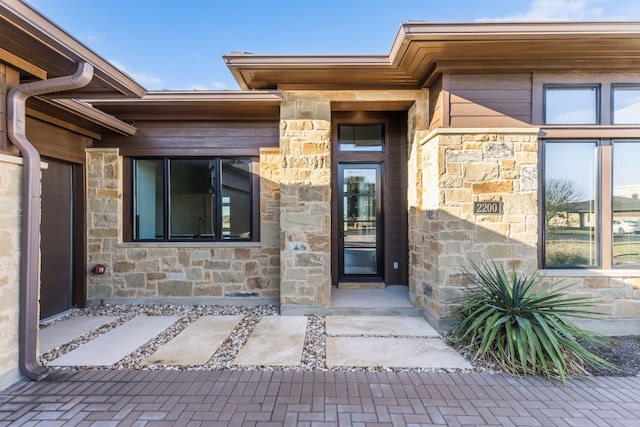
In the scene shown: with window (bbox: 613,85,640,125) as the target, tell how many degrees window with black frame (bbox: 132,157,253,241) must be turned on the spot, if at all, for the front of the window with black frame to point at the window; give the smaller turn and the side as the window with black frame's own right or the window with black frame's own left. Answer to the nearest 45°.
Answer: approximately 45° to the window with black frame's own left

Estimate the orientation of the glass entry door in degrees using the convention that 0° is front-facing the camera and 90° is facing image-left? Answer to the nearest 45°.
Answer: approximately 0°

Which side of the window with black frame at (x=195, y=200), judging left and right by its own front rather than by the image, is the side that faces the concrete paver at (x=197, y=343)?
front

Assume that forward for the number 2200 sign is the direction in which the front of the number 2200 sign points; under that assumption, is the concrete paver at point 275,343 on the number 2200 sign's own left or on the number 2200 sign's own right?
on the number 2200 sign's own right

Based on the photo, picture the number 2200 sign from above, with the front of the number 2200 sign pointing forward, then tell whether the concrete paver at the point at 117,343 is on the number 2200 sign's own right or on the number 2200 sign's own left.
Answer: on the number 2200 sign's own right

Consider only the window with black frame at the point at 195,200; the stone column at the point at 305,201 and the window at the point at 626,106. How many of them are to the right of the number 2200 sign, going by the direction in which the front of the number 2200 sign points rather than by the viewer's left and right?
2

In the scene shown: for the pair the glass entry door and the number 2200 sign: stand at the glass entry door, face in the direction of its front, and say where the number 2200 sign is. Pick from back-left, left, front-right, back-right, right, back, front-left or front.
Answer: front-left

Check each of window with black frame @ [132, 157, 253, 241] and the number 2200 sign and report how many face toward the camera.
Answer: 2

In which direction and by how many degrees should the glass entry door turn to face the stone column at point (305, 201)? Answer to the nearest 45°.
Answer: approximately 45° to its right

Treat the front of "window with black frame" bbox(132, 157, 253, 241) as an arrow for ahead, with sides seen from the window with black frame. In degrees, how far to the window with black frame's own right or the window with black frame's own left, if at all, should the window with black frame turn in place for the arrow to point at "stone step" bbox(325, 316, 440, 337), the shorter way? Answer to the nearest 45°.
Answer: approximately 45° to the window with black frame's own left

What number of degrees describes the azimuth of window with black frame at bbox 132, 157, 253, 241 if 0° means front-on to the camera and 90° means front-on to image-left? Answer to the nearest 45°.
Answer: approximately 0°

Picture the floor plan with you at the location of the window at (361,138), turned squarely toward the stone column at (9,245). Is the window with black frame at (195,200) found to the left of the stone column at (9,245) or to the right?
right
